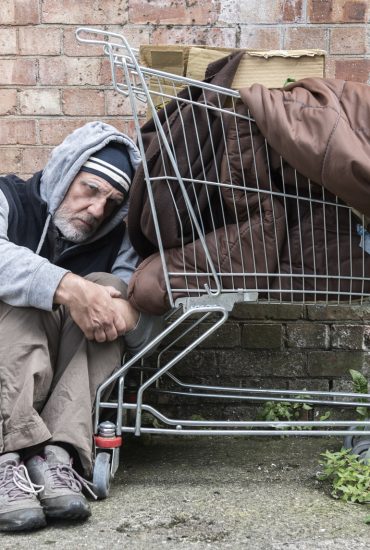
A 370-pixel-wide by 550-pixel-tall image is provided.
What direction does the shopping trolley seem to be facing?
to the viewer's right
